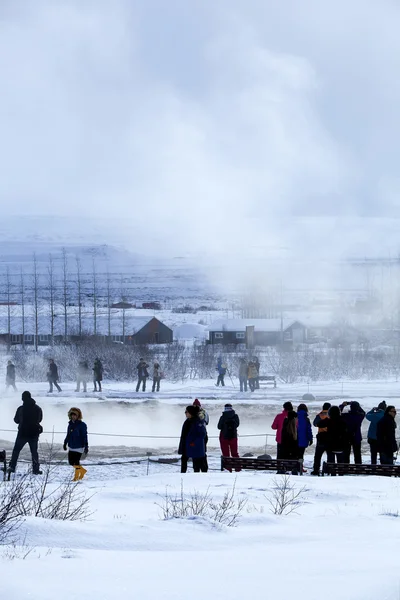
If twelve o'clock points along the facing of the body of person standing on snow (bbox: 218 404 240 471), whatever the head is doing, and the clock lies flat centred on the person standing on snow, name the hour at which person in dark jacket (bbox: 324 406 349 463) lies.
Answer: The person in dark jacket is roughly at 4 o'clock from the person standing on snow.

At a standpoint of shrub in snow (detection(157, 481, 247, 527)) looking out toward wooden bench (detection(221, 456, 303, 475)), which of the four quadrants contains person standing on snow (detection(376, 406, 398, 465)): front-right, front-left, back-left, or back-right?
front-right

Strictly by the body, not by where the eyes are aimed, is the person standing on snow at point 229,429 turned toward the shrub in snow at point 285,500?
no

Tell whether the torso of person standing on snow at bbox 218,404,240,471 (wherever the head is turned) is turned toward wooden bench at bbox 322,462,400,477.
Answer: no

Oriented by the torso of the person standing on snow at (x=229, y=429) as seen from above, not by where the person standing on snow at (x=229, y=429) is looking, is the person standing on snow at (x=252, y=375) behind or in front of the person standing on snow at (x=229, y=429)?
in front

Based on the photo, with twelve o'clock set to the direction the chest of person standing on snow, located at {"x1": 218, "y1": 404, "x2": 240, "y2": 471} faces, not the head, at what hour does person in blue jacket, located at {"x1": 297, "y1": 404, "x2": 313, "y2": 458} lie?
The person in blue jacket is roughly at 4 o'clock from the person standing on snow.

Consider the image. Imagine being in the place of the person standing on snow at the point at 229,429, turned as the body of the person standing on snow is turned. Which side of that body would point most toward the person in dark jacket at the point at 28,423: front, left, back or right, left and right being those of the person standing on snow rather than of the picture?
left

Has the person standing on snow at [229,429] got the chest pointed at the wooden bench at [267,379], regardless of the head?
yes

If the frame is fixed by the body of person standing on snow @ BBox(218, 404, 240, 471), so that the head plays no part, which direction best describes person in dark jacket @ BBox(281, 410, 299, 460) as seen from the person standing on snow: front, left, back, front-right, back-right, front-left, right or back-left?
back-right

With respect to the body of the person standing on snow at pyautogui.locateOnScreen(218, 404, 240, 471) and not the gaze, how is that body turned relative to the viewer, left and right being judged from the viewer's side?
facing away from the viewer

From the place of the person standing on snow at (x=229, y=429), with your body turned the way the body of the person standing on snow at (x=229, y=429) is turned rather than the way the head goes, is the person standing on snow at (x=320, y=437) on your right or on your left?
on your right

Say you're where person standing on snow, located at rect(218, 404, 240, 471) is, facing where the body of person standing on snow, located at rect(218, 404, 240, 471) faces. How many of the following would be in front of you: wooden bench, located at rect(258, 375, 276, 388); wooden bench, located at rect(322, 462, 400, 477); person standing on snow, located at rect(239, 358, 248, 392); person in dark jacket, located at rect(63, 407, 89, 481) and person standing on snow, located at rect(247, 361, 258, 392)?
3

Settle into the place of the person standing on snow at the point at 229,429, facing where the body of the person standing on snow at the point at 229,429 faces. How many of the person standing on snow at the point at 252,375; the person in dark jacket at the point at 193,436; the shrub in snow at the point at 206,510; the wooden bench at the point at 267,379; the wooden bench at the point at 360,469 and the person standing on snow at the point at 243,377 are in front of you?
3

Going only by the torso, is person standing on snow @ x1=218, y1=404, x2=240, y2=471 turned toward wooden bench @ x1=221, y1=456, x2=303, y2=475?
no

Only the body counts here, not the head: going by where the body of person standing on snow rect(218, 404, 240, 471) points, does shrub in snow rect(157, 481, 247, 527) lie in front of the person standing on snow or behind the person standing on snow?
behind
